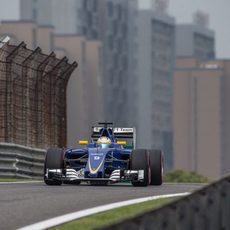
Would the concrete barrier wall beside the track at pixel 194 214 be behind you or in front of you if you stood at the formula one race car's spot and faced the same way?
in front

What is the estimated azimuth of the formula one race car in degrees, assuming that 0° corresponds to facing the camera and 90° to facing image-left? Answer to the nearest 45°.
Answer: approximately 0°

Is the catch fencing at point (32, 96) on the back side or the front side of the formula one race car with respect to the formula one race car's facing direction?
on the back side

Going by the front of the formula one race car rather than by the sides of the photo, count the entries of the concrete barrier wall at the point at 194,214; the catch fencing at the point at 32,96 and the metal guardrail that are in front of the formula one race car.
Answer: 1
